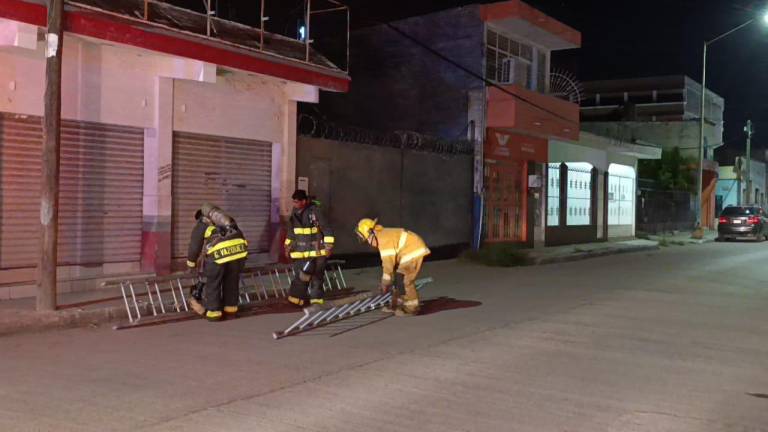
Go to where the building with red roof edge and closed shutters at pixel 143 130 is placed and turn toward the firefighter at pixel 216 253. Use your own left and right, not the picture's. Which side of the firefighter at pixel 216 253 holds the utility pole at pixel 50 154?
right

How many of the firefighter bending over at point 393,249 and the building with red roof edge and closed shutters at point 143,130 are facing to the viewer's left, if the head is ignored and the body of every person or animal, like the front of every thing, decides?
1

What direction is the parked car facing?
away from the camera

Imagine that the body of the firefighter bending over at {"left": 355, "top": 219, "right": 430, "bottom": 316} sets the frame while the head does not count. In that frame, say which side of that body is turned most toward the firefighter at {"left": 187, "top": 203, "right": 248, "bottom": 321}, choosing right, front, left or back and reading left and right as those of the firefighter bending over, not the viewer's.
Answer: front

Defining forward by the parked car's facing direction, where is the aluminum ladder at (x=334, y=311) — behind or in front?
behind

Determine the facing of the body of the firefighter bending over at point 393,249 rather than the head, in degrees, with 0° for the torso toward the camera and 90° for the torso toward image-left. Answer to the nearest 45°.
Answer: approximately 90°

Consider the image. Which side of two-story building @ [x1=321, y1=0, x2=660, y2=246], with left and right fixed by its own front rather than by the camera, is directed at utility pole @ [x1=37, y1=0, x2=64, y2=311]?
right

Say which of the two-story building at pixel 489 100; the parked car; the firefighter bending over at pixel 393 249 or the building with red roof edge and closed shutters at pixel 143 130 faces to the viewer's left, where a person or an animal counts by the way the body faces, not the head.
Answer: the firefighter bending over

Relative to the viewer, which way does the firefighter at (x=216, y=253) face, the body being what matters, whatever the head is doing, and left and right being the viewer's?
facing away from the viewer and to the left of the viewer

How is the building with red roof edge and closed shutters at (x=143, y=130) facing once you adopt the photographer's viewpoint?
facing the viewer and to the right of the viewer

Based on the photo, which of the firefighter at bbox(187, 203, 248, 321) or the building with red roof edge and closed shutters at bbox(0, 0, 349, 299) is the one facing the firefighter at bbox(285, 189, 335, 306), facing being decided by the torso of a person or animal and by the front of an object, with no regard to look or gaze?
the building with red roof edge and closed shutters

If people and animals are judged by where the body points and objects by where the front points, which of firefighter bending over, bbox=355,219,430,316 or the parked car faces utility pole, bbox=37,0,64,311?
the firefighter bending over
